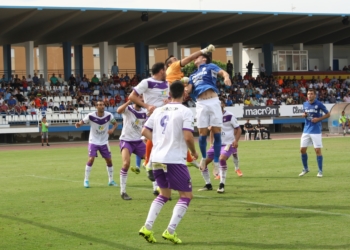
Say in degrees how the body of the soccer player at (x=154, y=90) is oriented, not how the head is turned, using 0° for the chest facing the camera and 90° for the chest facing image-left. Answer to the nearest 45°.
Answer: approximately 315°

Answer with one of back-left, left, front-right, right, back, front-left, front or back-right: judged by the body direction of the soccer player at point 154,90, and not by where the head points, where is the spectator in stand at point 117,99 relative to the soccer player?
back-left

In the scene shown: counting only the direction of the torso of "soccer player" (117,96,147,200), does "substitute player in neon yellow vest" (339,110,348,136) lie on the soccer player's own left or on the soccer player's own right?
on the soccer player's own left

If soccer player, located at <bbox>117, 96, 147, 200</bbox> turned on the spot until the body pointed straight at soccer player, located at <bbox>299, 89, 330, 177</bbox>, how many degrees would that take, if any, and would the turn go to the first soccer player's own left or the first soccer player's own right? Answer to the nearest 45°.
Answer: approximately 90° to the first soccer player's own left

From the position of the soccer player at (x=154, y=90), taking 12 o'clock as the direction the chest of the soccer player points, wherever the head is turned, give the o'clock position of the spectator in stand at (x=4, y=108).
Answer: The spectator in stand is roughly at 7 o'clock from the soccer player.

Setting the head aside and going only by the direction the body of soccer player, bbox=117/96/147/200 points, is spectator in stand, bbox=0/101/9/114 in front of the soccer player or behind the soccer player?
behind

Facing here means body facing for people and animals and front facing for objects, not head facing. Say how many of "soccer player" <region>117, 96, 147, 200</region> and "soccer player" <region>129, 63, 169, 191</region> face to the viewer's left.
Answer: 0

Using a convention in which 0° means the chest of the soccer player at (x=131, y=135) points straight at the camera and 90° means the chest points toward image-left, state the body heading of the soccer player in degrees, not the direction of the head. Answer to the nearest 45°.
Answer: approximately 315°

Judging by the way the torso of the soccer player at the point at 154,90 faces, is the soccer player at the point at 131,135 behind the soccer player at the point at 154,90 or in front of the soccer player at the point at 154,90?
behind

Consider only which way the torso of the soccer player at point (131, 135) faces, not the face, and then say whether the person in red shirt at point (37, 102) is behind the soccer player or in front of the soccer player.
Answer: behind
